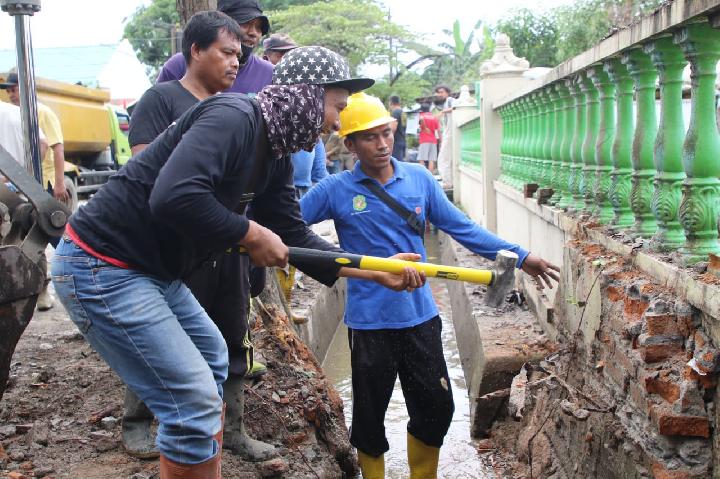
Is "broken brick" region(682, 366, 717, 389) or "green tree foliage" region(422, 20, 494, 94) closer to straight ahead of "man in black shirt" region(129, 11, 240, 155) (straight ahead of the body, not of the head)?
the broken brick

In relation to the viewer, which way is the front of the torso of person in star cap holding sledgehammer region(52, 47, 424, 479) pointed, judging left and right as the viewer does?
facing to the right of the viewer

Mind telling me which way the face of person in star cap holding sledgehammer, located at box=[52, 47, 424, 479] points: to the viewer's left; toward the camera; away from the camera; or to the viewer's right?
to the viewer's right

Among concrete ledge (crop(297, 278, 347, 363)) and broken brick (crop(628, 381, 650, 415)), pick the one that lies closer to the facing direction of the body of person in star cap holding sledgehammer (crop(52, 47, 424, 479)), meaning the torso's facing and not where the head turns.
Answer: the broken brick

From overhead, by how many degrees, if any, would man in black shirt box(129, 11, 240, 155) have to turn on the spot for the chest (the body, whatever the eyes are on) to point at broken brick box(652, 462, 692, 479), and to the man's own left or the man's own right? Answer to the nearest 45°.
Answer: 0° — they already face it

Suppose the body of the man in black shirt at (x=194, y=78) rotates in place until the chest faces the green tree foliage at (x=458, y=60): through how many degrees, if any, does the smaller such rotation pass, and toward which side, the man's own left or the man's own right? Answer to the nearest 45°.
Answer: approximately 135° to the man's own left

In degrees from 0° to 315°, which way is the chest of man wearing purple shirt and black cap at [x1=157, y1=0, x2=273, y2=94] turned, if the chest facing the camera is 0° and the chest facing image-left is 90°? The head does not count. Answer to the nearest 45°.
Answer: approximately 315°
